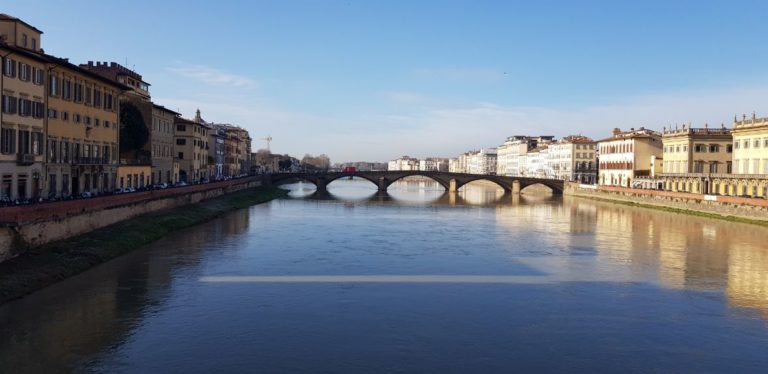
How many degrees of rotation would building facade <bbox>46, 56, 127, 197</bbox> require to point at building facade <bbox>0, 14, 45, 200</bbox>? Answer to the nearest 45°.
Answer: approximately 45° to its right

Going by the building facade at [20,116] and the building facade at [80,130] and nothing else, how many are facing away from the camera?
0

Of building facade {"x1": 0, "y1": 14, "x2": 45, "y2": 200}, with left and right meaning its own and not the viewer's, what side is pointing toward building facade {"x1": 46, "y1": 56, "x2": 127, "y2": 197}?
left

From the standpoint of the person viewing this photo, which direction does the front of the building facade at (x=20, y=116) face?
facing the viewer and to the right of the viewer

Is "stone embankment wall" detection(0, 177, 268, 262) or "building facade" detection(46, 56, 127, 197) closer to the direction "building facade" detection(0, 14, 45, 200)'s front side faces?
the stone embankment wall

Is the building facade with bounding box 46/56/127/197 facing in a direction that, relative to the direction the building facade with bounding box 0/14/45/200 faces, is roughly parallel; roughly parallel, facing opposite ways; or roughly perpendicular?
roughly parallel

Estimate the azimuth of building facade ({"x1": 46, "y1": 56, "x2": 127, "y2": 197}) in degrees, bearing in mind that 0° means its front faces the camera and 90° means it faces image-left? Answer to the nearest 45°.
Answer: approximately 315°
